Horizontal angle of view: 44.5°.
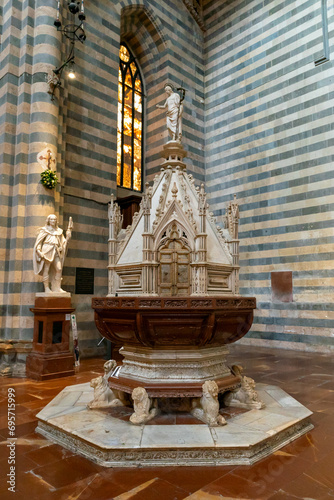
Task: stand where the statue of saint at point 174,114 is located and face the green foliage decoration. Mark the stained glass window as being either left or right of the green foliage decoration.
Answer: right

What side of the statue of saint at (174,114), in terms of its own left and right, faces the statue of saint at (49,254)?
right

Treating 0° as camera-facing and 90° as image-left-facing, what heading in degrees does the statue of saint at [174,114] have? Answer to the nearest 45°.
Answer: approximately 45°

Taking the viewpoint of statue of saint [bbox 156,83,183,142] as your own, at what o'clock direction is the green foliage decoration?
The green foliage decoration is roughly at 3 o'clock from the statue of saint.

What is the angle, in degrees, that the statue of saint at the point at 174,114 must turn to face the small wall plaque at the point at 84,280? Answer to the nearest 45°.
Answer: approximately 90° to its right

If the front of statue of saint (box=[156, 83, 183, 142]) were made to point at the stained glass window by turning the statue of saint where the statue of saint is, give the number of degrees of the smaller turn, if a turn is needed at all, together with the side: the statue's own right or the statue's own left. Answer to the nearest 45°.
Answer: approximately 135° to the statue's own right

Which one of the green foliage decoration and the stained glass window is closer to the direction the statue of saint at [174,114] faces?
the green foliage decoration
